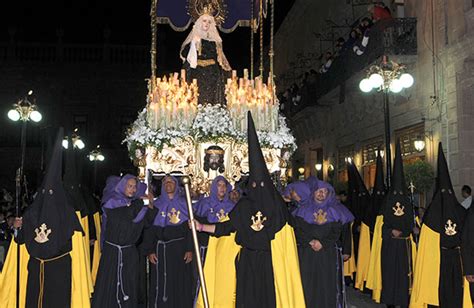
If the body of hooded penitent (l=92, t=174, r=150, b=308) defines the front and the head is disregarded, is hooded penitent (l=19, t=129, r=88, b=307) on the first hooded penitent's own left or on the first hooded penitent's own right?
on the first hooded penitent's own right

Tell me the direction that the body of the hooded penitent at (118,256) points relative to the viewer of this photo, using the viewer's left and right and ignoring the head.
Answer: facing the viewer and to the right of the viewer

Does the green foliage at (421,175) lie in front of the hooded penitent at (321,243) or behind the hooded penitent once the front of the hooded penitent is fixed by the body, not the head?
behind

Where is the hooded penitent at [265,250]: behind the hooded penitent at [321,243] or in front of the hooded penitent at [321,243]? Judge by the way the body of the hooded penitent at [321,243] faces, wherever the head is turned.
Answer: in front

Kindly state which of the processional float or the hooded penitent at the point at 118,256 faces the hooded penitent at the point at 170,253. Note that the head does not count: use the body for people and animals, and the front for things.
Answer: the processional float

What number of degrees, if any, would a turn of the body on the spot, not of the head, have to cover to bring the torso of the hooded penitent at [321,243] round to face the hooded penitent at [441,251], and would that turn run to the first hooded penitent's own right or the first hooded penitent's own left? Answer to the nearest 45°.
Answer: approximately 135° to the first hooded penitent's own left

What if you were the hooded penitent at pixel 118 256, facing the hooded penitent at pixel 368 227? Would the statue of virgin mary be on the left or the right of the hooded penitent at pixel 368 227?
left

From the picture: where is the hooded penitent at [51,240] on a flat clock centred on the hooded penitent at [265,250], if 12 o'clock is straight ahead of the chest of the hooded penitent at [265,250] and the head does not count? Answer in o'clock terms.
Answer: the hooded penitent at [51,240] is roughly at 3 o'clock from the hooded penitent at [265,250].

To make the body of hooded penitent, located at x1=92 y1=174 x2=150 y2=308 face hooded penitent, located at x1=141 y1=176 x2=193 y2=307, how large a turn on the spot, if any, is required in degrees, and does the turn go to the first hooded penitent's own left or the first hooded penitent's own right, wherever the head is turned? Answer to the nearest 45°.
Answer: approximately 90° to the first hooded penitent's own left

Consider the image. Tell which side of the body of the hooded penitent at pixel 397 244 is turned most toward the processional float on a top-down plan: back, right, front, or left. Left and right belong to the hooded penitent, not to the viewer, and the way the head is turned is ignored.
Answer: right
